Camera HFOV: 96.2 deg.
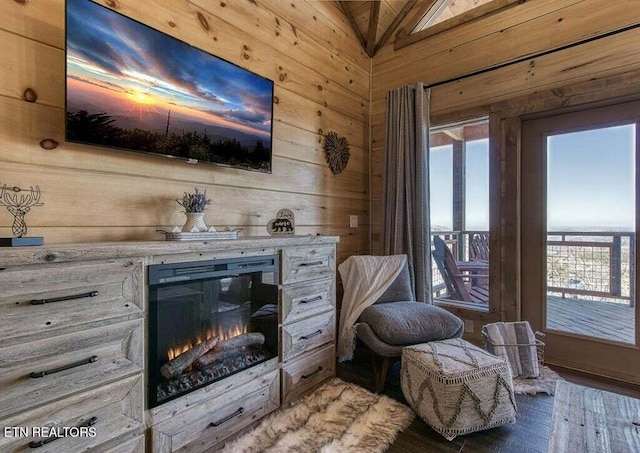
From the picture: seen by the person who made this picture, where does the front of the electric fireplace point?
facing the viewer and to the right of the viewer

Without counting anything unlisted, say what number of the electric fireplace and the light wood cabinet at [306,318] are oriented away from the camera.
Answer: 0

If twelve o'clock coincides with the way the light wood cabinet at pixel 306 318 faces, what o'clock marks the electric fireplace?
The electric fireplace is roughly at 3 o'clock from the light wood cabinet.

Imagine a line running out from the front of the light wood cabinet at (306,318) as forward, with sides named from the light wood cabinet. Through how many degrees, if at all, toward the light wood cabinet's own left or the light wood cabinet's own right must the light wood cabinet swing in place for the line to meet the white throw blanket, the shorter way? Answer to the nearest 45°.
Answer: approximately 90° to the light wood cabinet's own left

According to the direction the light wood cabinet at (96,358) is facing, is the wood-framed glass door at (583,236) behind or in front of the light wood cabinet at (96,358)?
in front
